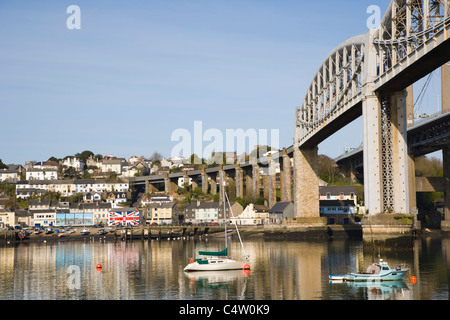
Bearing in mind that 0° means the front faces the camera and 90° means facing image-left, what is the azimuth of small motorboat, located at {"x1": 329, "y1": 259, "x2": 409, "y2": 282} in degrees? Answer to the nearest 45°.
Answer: approximately 270°
